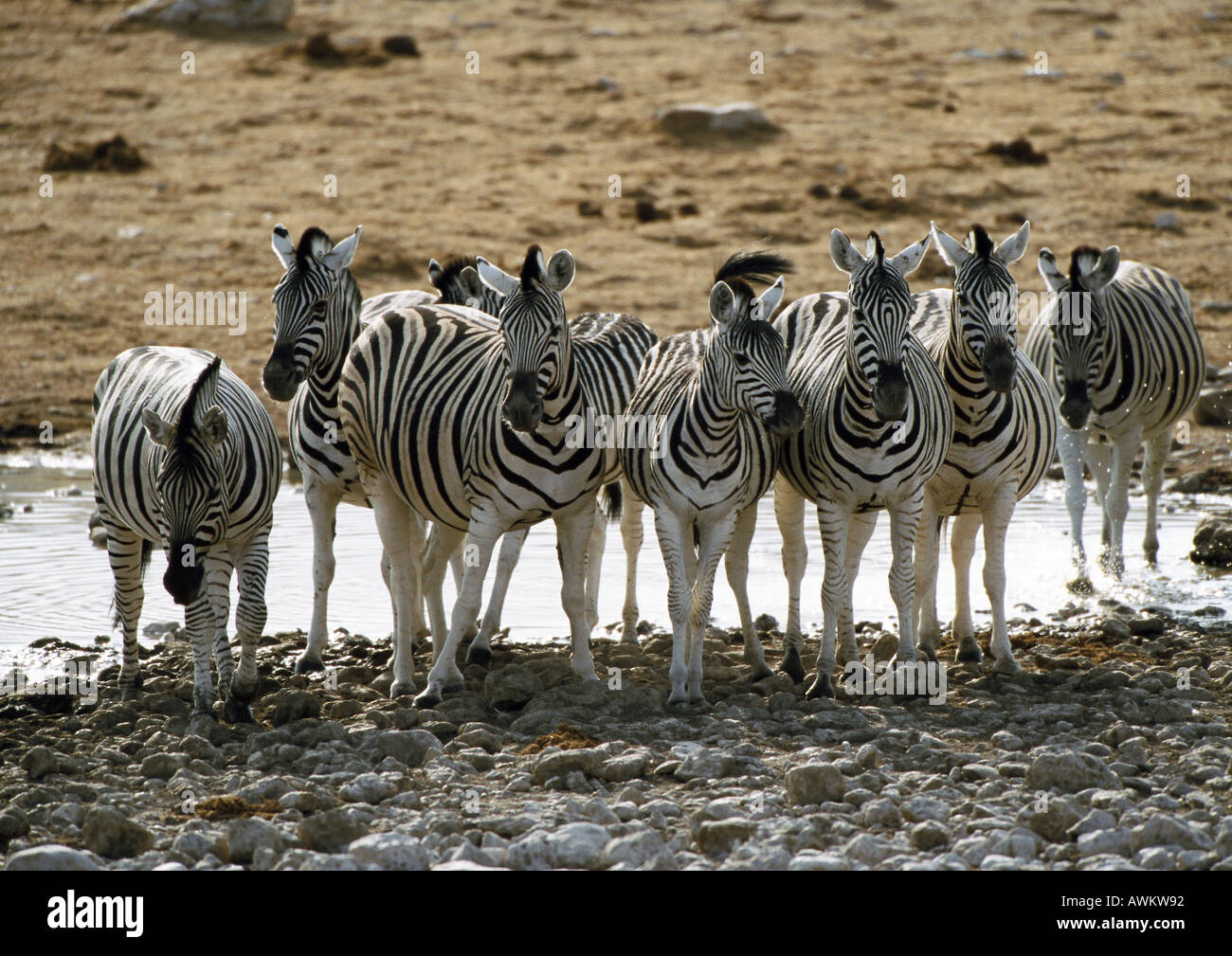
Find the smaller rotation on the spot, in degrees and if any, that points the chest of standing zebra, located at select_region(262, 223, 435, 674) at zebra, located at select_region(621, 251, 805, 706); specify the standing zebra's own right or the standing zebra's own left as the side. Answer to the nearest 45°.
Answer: approximately 90° to the standing zebra's own left

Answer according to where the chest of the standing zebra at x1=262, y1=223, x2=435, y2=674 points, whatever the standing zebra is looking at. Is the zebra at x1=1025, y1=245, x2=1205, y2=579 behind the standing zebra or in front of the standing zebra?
behind

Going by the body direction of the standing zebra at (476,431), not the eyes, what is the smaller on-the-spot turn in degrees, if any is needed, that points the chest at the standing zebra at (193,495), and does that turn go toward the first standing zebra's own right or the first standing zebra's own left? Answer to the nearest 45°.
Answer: approximately 135° to the first standing zebra's own right

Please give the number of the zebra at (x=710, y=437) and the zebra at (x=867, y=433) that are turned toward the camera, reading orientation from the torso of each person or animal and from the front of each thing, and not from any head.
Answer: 2

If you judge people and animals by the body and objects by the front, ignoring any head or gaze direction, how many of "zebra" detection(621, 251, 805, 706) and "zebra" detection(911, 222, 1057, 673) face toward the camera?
2

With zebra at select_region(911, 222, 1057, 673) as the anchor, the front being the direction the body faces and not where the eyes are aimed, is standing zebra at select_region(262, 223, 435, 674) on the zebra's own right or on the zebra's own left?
on the zebra's own right

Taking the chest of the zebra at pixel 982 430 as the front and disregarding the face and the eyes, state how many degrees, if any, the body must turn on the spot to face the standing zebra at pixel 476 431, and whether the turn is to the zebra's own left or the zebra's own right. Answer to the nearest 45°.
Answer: approximately 90° to the zebra's own right

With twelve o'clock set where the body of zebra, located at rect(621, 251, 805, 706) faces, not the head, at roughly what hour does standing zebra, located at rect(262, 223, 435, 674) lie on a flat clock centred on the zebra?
The standing zebra is roughly at 4 o'clock from the zebra.
